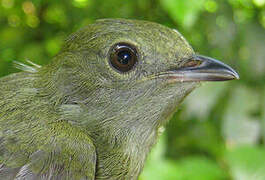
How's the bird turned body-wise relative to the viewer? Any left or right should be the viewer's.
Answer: facing to the right of the viewer
